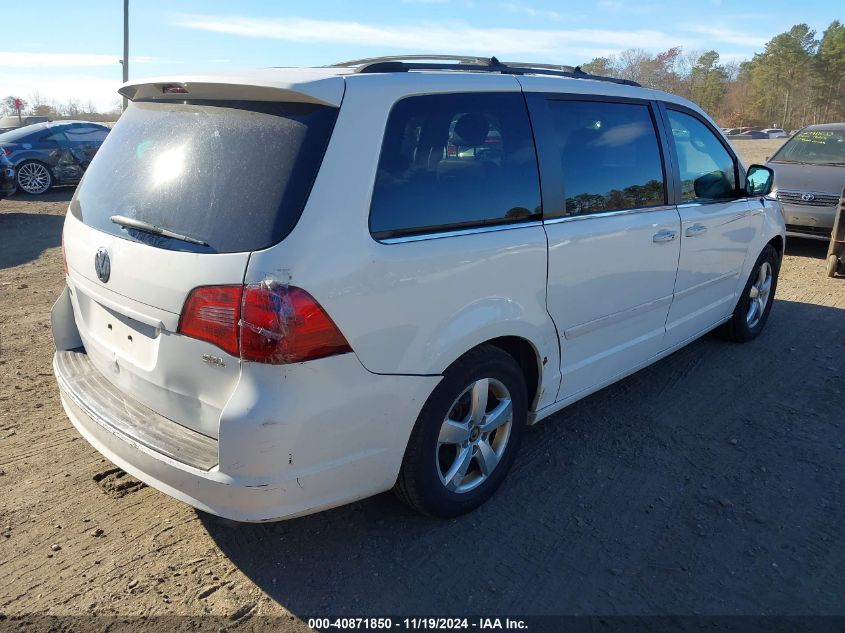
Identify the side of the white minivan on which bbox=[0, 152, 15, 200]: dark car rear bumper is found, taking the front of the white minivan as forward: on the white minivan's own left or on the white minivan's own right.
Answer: on the white minivan's own left

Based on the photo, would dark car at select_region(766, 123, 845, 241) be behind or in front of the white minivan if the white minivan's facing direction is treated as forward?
in front

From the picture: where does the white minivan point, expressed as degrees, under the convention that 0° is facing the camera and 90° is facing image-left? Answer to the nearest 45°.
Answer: approximately 225°

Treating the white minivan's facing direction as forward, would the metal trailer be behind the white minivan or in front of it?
in front

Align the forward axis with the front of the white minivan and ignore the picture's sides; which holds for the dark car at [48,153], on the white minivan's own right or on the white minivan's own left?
on the white minivan's own left

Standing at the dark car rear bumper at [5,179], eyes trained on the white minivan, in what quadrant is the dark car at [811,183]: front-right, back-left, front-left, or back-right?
front-left
